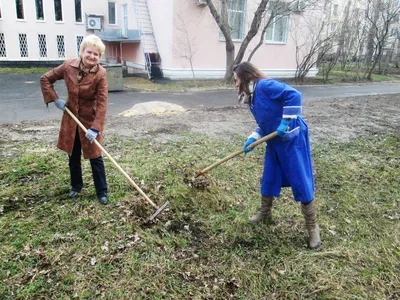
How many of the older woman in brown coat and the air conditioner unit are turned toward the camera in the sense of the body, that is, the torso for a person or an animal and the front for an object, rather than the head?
2

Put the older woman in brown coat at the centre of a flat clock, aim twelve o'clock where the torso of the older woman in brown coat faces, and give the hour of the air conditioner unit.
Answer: The air conditioner unit is roughly at 6 o'clock from the older woman in brown coat.

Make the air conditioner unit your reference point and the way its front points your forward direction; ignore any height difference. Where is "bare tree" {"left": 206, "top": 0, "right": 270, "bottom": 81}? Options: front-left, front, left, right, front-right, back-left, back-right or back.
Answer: front-left

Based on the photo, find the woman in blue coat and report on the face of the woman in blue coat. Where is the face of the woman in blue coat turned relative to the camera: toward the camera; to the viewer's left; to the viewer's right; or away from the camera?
to the viewer's left

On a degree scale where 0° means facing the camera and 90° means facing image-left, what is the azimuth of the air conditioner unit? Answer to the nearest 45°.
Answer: approximately 0°

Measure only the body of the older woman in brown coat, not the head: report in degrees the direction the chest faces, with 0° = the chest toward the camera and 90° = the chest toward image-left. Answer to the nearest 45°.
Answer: approximately 0°

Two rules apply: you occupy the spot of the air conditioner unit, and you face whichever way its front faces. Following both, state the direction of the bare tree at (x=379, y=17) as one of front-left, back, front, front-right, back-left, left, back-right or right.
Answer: left
